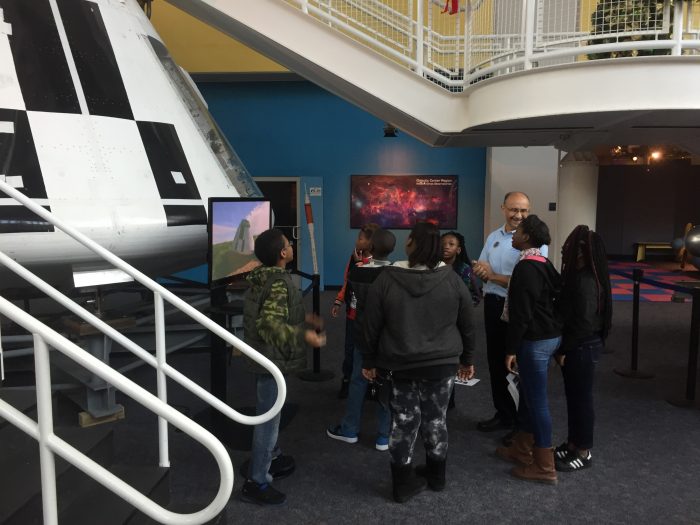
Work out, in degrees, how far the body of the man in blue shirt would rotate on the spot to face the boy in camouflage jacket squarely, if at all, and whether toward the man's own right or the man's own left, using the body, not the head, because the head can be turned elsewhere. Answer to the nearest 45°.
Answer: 0° — they already face them

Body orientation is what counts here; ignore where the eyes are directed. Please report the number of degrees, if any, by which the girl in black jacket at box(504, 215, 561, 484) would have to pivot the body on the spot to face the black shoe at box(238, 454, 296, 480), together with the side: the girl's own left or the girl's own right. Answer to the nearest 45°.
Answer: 0° — they already face it

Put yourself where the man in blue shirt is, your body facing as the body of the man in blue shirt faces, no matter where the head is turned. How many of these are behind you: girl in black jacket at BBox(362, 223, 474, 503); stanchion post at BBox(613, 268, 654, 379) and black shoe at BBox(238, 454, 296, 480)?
1

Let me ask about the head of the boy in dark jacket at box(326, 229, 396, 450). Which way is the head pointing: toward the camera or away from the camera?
away from the camera

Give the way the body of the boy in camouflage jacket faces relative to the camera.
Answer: to the viewer's right

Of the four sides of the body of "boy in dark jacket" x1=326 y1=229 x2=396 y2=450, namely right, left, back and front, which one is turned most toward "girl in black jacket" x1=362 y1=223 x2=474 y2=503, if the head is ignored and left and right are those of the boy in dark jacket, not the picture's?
back

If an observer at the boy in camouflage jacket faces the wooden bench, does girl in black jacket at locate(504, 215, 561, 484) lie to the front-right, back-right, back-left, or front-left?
front-right

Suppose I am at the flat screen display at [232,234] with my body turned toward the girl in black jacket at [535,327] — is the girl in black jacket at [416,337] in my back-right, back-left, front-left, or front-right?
front-right

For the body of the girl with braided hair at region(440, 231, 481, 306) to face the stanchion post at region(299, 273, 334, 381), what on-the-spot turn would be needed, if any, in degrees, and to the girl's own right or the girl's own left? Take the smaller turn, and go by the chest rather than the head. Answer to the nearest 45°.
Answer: approximately 90° to the girl's own right

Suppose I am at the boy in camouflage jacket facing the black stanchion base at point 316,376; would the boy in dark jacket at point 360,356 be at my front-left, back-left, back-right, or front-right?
front-right

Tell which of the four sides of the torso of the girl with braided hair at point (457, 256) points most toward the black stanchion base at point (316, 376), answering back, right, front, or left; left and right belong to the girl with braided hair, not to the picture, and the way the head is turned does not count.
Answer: right

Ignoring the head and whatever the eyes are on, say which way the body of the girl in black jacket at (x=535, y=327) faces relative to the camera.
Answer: to the viewer's left

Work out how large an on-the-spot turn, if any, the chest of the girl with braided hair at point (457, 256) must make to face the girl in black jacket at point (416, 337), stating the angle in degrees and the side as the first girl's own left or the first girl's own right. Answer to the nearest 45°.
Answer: approximately 45° to the first girl's own left
